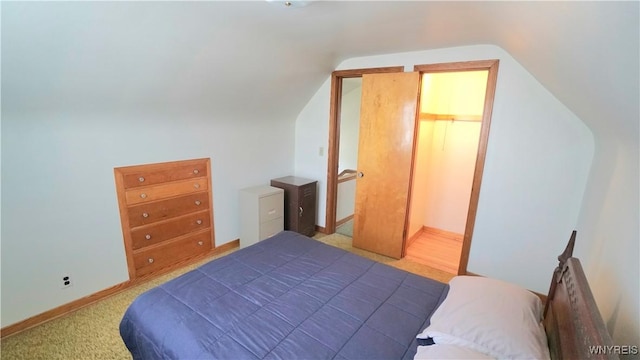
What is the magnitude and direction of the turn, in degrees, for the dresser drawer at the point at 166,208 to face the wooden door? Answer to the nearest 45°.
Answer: approximately 45° to its left

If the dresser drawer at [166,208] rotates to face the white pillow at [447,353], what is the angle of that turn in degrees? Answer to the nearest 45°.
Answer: approximately 45° to its right

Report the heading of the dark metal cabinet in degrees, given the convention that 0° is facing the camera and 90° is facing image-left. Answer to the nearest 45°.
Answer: approximately 315°

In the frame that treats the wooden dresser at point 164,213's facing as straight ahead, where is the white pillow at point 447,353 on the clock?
The white pillow is roughly at 1 o'clock from the wooden dresser.

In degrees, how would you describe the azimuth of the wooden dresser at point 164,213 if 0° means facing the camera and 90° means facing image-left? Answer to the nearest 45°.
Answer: approximately 315°

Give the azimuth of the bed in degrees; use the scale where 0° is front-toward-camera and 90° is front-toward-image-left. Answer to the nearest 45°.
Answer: approximately 135°

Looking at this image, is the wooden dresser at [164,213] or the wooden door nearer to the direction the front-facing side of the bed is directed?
the wooden dresser

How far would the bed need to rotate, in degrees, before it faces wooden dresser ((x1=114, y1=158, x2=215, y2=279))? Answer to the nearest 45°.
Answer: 0° — it already faces it
